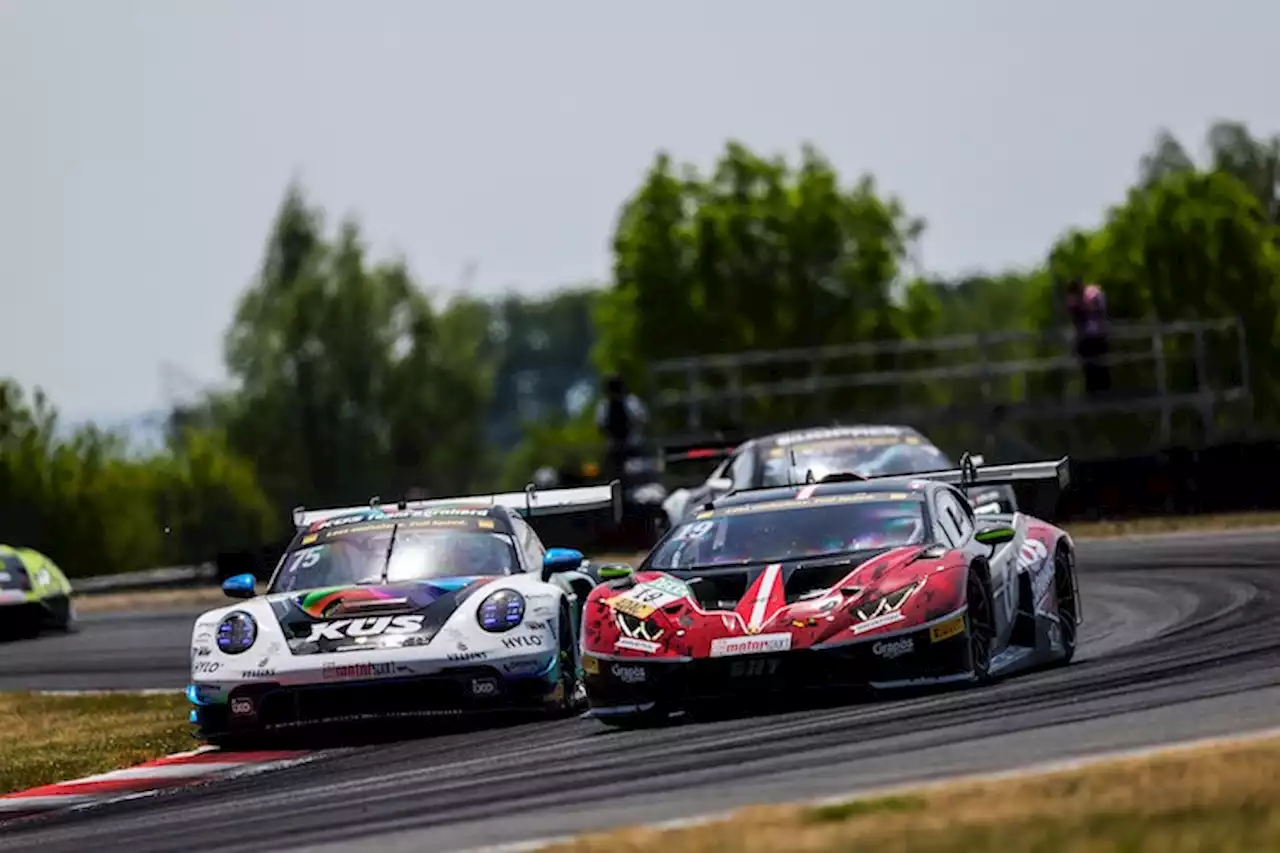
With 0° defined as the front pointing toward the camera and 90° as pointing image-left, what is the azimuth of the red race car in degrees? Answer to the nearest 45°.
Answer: approximately 45°

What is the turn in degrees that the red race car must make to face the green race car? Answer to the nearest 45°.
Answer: approximately 90° to its right

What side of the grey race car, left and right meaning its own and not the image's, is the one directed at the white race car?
front

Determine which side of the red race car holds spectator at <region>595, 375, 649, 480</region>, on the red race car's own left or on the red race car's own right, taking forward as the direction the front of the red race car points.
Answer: on the red race car's own right

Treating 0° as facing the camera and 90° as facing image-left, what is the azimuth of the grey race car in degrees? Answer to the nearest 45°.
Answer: approximately 315°

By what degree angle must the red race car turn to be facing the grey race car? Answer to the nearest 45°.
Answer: approximately 135° to its right

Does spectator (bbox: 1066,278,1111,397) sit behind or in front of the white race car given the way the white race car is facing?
behind

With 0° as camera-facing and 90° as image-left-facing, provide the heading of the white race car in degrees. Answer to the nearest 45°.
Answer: approximately 0°
